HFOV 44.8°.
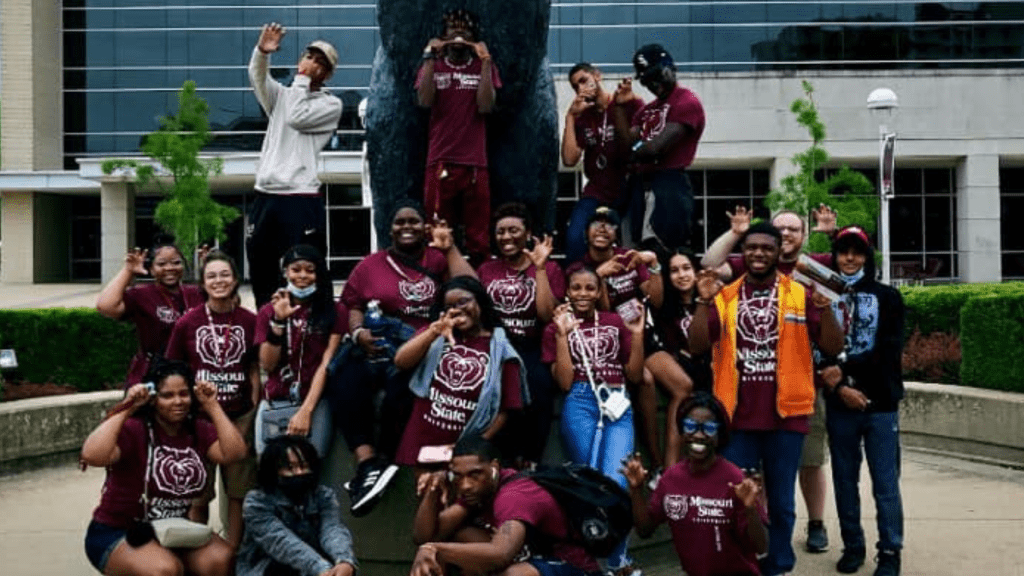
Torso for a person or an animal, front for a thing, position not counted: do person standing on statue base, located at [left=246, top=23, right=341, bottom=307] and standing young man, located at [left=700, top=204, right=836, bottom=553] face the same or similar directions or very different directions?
same or similar directions

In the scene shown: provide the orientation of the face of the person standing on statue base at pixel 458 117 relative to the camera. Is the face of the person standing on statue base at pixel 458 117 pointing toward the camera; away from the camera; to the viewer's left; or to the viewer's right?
toward the camera

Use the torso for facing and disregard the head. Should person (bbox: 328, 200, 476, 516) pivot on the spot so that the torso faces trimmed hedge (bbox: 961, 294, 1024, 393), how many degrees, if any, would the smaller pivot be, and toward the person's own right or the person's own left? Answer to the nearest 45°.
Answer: approximately 135° to the person's own left

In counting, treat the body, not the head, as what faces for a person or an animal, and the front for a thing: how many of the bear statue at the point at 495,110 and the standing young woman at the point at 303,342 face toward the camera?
2

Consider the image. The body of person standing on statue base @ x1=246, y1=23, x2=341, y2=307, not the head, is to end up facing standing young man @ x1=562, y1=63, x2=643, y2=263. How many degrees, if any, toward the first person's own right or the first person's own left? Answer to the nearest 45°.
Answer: approximately 90° to the first person's own left

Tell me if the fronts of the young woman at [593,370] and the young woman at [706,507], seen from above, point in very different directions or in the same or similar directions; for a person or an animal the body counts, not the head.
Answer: same or similar directions

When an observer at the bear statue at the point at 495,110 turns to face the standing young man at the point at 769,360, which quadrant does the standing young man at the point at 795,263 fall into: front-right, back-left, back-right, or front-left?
front-left

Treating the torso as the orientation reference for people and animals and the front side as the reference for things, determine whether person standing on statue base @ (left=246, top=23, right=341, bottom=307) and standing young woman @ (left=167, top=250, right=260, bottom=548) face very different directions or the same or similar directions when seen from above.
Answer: same or similar directions

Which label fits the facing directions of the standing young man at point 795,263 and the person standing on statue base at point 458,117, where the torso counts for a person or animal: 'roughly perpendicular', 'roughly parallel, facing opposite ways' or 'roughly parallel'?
roughly parallel

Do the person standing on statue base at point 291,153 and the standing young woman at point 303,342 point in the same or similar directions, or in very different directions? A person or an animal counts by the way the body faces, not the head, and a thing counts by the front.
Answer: same or similar directions

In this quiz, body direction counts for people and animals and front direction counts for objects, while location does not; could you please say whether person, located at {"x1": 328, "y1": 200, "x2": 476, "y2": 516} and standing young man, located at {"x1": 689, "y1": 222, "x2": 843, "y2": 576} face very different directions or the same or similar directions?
same or similar directions

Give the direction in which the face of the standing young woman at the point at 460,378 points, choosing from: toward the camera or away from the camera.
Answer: toward the camera

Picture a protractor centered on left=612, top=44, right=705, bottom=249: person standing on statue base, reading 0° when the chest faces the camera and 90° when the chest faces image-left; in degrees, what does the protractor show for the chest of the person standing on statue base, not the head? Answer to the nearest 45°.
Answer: approximately 45°

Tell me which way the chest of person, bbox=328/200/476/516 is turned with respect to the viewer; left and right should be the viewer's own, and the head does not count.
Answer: facing the viewer

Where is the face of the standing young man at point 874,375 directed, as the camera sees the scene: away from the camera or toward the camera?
toward the camera

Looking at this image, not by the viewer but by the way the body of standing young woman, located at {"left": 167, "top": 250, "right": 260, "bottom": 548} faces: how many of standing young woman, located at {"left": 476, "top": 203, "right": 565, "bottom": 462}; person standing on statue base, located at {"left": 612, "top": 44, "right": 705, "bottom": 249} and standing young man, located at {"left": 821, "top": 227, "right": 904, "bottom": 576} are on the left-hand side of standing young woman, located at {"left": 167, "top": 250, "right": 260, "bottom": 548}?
3

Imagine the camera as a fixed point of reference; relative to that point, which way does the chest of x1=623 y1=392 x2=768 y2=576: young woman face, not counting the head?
toward the camera

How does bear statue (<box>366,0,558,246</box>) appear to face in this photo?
toward the camera

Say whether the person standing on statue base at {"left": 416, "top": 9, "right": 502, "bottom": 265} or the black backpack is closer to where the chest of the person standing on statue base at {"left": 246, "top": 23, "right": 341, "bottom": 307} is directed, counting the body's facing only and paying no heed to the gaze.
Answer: the black backpack
